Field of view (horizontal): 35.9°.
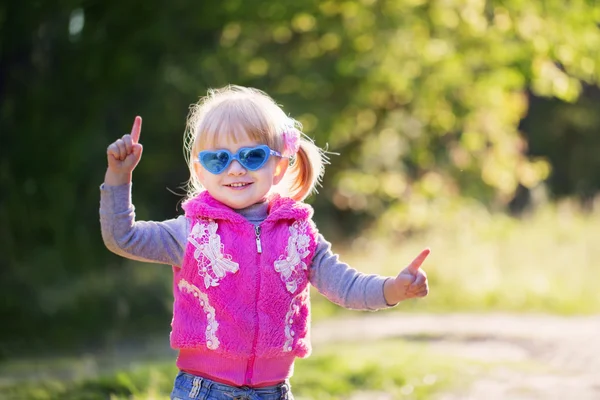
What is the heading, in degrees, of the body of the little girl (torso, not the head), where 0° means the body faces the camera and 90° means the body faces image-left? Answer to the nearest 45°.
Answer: approximately 0°
